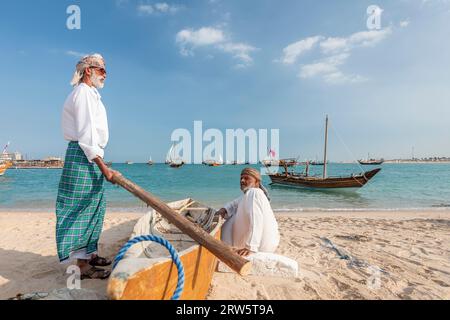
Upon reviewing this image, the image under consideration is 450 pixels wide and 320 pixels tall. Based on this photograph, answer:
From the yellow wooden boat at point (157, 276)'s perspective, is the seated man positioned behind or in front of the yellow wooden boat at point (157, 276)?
behind

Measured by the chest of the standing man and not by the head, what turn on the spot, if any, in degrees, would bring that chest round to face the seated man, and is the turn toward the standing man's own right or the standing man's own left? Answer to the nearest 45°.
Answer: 0° — they already face them

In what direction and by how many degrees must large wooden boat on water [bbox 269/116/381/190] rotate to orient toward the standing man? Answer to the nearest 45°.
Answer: approximately 90° to its right

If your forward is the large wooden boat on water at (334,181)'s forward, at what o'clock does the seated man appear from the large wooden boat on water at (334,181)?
The seated man is roughly at 3 o'clock from the large wooden boat on water.

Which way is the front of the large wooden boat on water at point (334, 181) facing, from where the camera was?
facing to the right of the viewer

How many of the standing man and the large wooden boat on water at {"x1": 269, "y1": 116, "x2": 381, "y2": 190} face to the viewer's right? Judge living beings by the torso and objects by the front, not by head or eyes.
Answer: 2

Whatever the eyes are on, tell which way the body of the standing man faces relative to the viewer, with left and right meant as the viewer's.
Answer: facing to the right of the viewer

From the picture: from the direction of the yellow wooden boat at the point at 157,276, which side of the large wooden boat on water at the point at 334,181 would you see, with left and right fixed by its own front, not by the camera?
right

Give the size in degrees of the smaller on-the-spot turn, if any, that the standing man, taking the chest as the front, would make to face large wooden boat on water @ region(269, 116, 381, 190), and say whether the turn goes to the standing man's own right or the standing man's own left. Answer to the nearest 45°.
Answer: approximately 45° to the standing man's own left

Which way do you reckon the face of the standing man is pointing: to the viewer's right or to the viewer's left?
to the viewer's right
